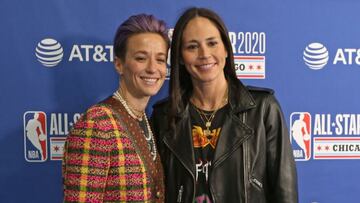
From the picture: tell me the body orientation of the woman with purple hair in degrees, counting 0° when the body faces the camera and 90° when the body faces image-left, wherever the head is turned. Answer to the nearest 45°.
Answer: approximately 315°
